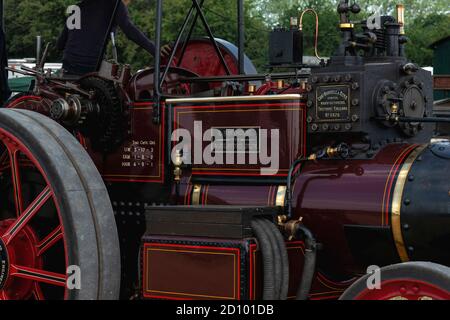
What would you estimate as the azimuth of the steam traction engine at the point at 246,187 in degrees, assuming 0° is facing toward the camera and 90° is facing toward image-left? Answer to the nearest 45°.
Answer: approximately 315°
